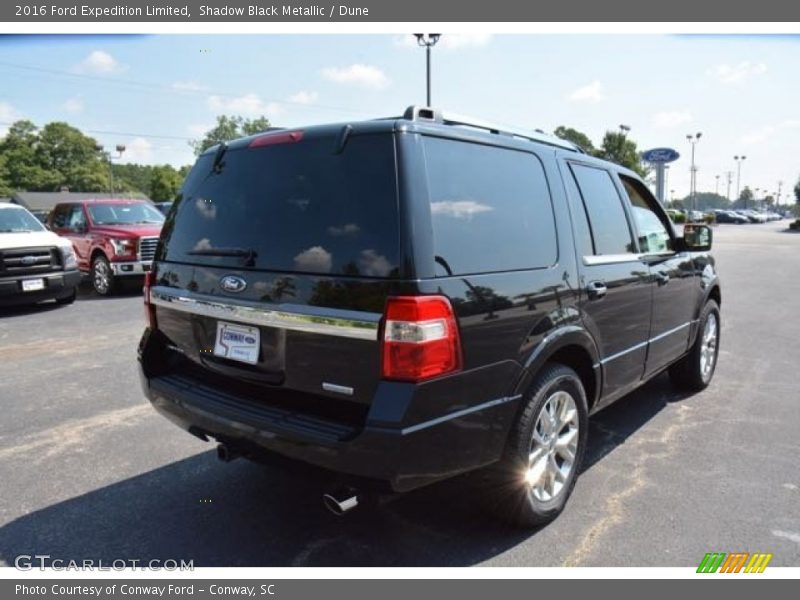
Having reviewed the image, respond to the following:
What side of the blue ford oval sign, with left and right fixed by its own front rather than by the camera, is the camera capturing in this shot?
front

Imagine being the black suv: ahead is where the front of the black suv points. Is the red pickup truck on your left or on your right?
on your left

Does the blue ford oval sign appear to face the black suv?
yes

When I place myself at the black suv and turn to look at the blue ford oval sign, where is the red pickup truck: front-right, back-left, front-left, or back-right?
front-left

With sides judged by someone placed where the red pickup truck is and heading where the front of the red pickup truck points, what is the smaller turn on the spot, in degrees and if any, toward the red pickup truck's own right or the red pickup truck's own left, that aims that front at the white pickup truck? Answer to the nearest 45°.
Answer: approximately 90° to the red pickup truck's own right

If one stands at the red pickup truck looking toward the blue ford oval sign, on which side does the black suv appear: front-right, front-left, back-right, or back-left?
back-right

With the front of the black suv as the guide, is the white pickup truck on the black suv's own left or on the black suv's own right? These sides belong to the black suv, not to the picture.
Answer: on the black suv's own left

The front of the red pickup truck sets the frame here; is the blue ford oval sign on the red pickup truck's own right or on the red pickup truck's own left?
on the red pickup truck's own left

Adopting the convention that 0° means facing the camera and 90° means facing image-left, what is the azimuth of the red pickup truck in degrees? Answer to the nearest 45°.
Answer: approximately 315°

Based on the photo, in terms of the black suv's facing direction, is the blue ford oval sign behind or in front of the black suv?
in front

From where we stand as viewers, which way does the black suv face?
facing away from the viewer and to the right of the viewer

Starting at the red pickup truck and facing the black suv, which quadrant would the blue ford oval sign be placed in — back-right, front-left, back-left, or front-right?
back-left

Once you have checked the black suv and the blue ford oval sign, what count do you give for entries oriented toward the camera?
1
